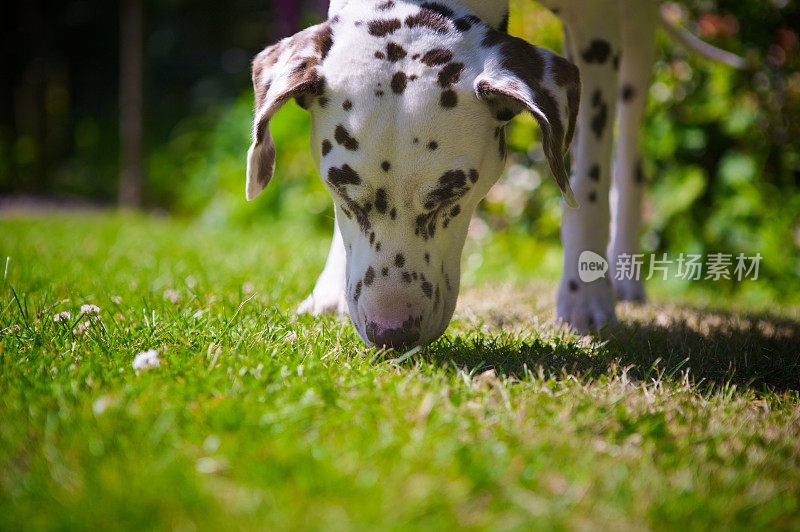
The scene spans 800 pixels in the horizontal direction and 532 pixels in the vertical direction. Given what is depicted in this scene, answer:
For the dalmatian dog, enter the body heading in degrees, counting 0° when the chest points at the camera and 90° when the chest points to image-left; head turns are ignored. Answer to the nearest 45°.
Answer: approximately 0°

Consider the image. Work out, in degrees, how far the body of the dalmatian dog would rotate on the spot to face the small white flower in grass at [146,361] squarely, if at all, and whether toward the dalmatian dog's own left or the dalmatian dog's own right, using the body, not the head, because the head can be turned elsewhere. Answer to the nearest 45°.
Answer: approximately 45° to the dalmatian dog's own right

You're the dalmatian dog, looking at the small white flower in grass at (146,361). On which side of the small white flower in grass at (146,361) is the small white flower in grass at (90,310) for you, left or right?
right

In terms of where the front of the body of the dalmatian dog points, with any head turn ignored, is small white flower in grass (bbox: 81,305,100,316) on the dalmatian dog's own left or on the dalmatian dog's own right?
on the dalmatian dog's own right

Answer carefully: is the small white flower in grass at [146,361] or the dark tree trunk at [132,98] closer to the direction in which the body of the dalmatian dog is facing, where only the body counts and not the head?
the small white flower in grass
